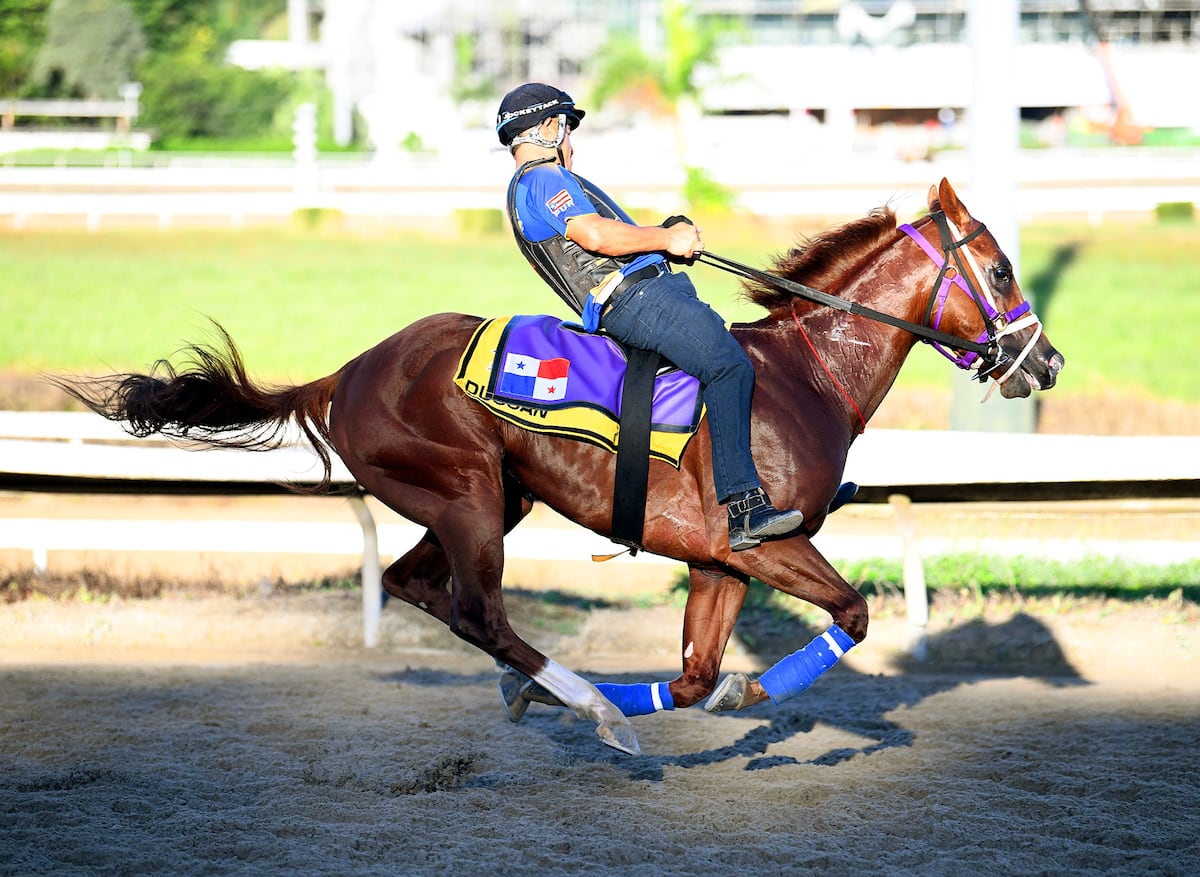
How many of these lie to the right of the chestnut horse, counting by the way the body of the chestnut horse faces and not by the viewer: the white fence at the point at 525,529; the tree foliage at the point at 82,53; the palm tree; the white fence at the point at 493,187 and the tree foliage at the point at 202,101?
0

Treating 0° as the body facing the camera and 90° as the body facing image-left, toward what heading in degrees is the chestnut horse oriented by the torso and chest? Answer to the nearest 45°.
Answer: approximately 270°

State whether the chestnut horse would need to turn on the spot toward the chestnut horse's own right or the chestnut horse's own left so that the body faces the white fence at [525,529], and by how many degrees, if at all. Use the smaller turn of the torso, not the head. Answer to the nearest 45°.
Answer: approximately 90° to the chestnut horse's own left

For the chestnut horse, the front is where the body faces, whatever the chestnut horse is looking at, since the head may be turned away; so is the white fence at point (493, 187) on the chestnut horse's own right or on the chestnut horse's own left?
on the chestnut horse's own left

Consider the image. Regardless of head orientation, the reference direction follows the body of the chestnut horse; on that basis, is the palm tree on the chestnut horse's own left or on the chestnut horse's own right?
on the chestnut horse's own left

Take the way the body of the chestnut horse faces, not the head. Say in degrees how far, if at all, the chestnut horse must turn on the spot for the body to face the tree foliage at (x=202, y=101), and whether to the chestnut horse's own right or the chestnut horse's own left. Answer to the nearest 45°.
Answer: approximately 90° to the chestnut horse's own left

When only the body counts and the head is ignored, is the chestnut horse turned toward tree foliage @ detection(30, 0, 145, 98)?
no
